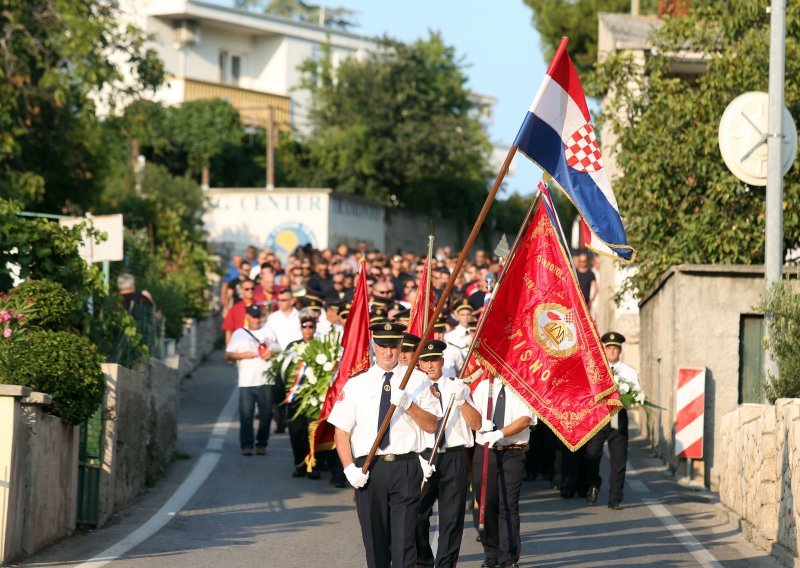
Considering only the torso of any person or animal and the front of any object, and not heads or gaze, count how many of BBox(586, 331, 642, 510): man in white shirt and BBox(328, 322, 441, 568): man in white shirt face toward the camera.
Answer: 2

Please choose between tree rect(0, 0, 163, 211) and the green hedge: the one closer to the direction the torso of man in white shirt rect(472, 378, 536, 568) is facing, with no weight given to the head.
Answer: the green hedge

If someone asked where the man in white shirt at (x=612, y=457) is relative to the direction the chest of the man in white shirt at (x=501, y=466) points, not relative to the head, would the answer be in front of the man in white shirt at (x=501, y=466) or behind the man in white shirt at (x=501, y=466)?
behind

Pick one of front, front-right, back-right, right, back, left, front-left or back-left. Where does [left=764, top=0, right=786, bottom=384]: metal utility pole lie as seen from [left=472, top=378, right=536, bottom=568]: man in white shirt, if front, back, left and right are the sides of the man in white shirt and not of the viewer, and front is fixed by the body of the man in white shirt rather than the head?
back

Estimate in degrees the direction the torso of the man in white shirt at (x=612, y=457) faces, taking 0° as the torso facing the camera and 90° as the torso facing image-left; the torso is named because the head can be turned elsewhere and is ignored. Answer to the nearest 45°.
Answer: approximately 0°

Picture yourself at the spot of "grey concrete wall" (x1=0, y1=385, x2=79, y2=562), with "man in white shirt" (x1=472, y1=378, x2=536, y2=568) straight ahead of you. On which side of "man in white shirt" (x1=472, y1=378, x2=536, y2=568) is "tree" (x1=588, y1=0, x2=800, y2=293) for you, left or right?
left

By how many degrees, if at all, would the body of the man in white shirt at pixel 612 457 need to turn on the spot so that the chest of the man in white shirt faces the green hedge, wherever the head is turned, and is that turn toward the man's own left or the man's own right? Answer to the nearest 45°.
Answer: approximately 45° to the man's own right
